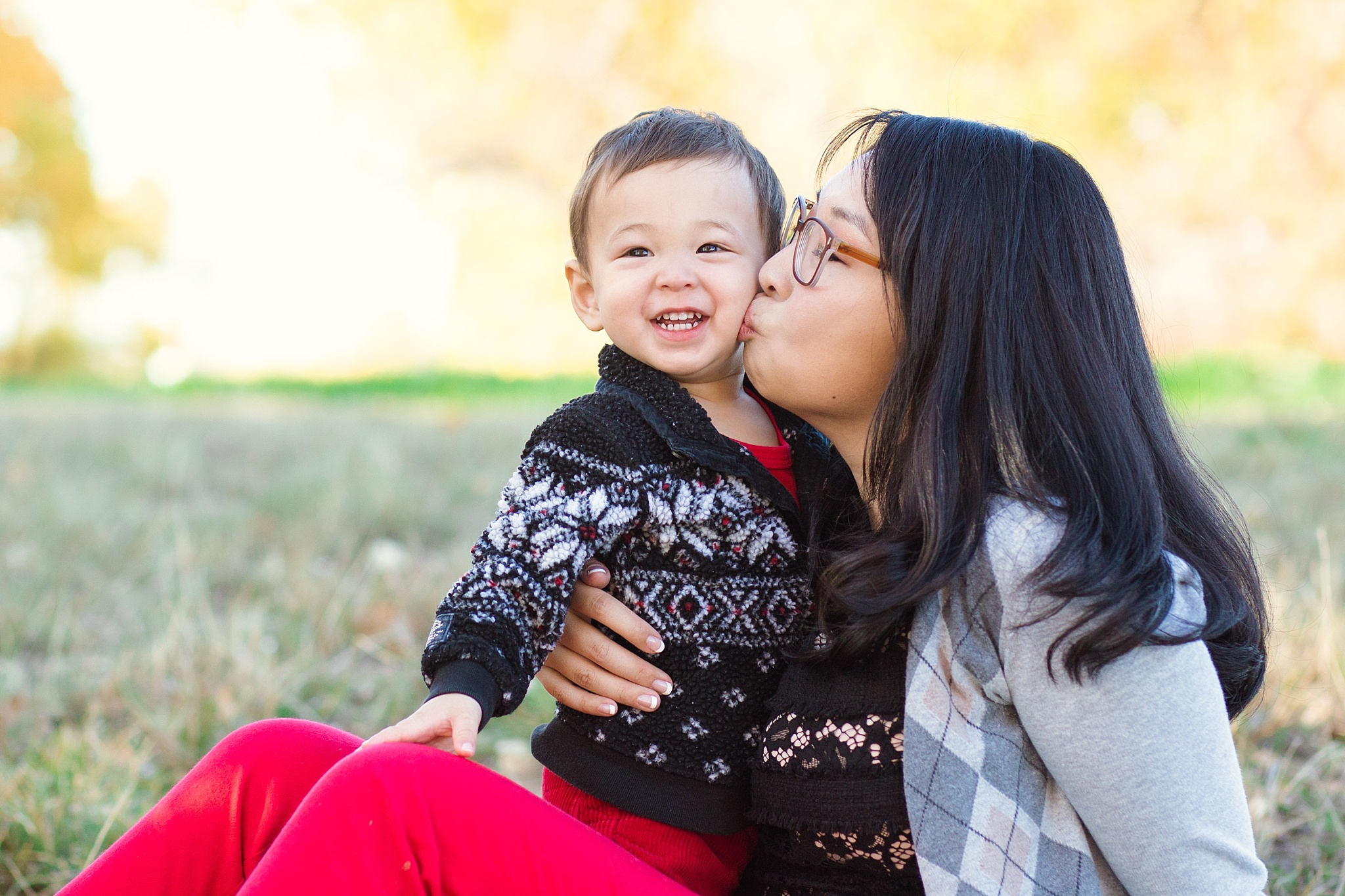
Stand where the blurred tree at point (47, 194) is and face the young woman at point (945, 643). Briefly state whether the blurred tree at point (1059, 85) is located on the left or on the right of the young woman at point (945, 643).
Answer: left

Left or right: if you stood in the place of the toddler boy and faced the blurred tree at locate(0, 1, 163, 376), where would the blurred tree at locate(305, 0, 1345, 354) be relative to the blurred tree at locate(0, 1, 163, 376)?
right

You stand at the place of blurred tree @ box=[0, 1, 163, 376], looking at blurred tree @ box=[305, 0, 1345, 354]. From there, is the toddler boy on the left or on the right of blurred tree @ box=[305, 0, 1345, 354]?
right

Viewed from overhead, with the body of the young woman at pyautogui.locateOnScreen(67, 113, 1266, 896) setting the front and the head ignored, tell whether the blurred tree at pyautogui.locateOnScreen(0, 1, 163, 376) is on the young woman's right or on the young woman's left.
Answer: on the young woman's right

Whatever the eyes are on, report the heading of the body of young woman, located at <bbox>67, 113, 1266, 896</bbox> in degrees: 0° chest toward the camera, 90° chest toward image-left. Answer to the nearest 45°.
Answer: approximately 90°

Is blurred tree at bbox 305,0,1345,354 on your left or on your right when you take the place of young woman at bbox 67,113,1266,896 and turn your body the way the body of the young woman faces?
on your right
